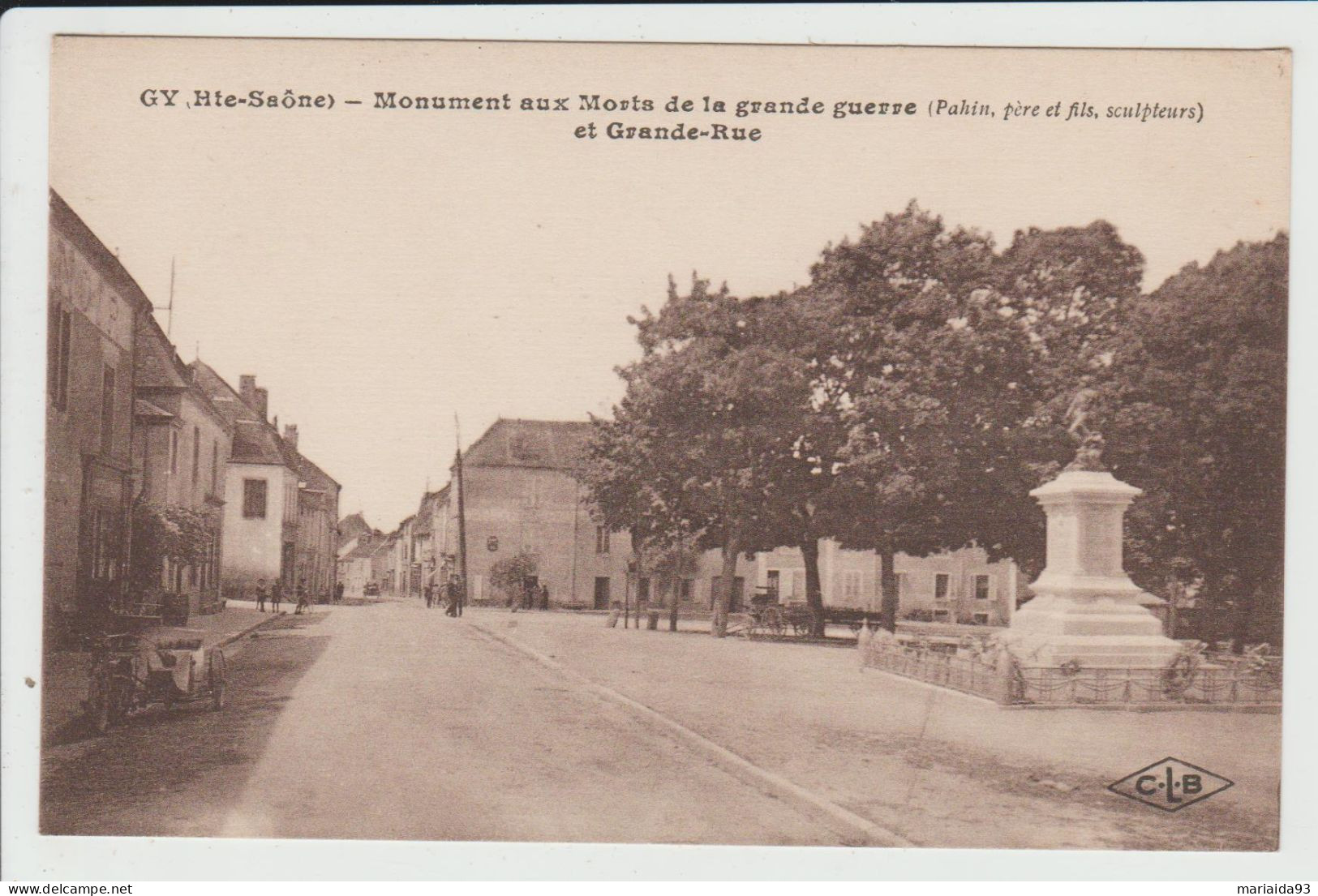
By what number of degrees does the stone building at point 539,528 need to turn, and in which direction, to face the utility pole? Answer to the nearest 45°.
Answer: approximately 45° to its right

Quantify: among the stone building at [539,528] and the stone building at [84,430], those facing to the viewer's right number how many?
1

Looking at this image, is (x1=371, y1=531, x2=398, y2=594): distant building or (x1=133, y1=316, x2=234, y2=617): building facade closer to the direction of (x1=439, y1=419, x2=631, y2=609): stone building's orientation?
the building facade

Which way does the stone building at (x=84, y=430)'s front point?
to the viewer's right

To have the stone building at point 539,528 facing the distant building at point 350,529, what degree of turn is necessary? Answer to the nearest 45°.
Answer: approximately 180°

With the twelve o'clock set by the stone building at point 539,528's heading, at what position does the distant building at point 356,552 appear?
The distant building is roughly at 5 o'clock from the stone building.
